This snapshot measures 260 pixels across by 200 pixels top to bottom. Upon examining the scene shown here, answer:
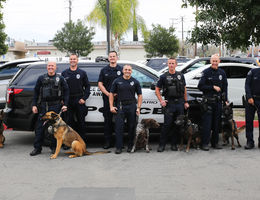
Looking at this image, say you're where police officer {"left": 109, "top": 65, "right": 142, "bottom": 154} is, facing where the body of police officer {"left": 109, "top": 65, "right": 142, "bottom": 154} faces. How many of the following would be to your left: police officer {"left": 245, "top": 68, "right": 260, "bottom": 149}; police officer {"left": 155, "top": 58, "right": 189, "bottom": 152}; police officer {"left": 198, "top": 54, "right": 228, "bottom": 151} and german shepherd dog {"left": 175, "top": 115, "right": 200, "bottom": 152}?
4

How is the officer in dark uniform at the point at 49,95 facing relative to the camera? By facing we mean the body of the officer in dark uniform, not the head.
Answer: toward the camera

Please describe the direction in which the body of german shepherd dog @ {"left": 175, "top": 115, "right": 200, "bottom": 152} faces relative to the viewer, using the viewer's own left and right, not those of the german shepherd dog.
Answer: facing the viewer and to the left of the viewer

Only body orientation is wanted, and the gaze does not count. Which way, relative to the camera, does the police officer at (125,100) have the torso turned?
toward the camera

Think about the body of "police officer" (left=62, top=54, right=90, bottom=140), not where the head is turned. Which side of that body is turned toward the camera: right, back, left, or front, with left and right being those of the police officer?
front

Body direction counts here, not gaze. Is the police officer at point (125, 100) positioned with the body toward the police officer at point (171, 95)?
no

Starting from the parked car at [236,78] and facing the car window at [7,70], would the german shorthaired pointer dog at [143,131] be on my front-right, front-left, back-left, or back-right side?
front-left

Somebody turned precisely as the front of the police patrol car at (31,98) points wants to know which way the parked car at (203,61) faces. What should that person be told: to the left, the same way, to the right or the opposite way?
the opposite way

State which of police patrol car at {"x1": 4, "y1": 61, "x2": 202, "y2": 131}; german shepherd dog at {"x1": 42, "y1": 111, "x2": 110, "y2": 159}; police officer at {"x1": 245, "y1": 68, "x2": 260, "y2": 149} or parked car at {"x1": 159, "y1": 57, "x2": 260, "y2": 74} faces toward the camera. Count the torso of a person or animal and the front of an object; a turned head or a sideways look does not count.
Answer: the police officer

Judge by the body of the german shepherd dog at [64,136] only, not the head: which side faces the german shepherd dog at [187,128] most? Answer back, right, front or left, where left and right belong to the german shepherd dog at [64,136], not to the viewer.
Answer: back

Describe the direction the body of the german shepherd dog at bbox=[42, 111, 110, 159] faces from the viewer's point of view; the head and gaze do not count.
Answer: to the viewer's left

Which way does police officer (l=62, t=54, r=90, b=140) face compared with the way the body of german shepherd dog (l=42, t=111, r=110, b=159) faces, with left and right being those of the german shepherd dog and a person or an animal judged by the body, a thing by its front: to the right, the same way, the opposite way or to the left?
to the left

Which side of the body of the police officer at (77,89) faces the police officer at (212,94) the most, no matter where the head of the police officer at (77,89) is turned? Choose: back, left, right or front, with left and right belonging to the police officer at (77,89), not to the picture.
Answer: left

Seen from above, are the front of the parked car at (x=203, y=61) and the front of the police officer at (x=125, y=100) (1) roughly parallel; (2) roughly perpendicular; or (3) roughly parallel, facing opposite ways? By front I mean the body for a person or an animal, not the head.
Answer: roughly perpendicular

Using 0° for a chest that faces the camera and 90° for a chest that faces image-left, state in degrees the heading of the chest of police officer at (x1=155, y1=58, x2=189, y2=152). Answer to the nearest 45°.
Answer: approximately 0°
